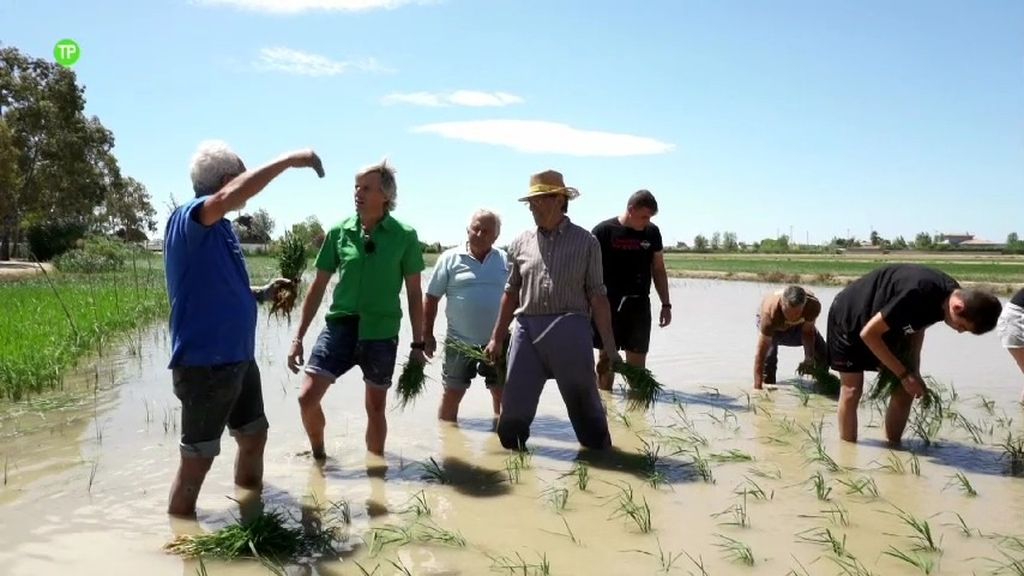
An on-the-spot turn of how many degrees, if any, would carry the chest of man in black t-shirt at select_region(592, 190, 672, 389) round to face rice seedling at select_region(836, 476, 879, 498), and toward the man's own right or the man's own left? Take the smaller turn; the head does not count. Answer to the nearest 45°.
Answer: approximately 45° to the man's own left

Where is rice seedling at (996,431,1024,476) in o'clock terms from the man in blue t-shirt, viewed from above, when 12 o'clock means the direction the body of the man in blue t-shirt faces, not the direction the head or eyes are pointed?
The rice seedling is roughly at 12 o'clock from the man in blue t-shirt.

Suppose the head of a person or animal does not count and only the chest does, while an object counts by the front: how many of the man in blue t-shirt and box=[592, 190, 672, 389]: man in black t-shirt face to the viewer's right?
1

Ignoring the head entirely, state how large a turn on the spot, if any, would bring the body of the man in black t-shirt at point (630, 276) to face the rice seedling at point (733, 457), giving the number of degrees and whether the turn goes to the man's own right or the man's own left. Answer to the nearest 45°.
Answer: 0° — they already face it

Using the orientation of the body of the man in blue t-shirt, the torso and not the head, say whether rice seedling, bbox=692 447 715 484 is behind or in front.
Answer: in front

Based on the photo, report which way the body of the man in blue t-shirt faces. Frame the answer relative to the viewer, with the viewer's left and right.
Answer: facing to the right of the viewer

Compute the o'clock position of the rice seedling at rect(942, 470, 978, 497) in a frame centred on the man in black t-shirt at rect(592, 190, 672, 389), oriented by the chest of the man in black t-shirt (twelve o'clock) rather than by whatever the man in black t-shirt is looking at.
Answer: The rice seedling is roughly at 11 o'clock from the man in black t-shirt.

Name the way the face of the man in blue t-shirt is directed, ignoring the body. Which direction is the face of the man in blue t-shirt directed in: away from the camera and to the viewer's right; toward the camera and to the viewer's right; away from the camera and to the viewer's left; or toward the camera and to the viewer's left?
away from the camera and to the viewer's right

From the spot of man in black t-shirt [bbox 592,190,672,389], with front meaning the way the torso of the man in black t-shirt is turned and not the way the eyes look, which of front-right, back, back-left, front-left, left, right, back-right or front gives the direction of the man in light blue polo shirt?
front-right

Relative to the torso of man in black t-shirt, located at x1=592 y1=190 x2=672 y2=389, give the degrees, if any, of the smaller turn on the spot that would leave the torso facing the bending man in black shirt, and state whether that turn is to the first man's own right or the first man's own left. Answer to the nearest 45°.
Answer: approximately 45° to the first man's own left

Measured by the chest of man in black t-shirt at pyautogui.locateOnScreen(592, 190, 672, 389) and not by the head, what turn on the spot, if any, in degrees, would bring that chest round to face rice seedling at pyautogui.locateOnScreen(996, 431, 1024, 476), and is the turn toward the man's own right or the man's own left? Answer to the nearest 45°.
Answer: approximately 45° to the man's own left

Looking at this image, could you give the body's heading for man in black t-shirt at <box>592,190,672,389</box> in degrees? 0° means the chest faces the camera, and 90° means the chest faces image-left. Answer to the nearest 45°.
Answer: approximately 0°

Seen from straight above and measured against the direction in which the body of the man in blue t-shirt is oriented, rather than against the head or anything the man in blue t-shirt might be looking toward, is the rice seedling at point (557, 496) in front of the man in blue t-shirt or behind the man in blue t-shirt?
in front

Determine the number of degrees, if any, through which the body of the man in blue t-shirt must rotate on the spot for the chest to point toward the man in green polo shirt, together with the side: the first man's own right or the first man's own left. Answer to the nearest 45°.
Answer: approximately 45° to the first man's own left
